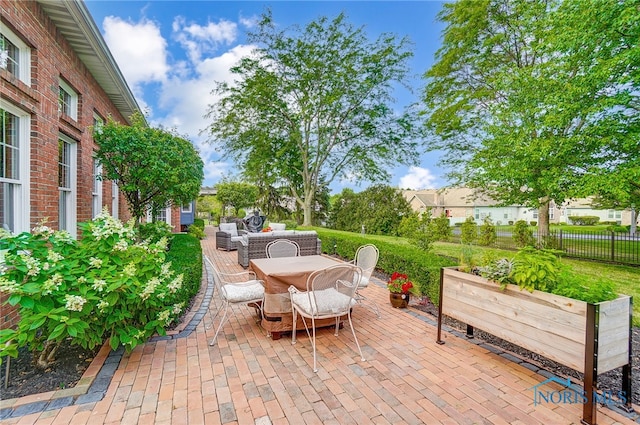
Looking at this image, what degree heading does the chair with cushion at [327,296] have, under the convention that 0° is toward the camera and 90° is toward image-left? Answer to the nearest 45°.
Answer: approximately 135°

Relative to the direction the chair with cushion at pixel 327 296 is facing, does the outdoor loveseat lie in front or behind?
in front

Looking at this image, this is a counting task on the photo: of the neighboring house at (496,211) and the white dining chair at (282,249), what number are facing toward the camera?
2

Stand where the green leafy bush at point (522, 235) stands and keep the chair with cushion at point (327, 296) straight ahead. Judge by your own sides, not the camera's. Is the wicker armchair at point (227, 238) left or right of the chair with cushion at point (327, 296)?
right

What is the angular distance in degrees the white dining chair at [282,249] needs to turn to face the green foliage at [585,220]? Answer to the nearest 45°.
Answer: approximately 135° to its left

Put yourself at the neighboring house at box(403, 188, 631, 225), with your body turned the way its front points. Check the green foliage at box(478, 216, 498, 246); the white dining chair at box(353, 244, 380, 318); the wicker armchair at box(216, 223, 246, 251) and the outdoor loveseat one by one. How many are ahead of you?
4

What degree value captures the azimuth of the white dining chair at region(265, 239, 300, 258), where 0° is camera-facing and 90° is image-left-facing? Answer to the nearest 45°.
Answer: approximately 0°

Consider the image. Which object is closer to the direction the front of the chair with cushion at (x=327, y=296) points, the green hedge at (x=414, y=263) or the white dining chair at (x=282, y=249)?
the white dining chair

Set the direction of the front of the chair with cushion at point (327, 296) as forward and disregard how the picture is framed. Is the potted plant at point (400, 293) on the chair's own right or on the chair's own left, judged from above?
on the chair's own right

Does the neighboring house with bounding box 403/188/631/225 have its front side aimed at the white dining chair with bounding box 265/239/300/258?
yes

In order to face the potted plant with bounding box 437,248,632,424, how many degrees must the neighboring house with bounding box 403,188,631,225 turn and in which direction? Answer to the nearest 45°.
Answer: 0° — it already faces it

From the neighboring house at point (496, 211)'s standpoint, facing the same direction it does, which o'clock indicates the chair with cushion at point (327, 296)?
The chair with cushion is roughly at 12 o'clock from the neighboring house.

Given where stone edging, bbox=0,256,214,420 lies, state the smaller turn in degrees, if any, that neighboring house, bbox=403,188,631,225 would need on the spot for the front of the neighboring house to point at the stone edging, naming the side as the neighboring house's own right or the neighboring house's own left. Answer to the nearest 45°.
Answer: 0° — it already faces it

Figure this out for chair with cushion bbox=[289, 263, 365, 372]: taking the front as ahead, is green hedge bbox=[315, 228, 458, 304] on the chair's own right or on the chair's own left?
on the chair's own right

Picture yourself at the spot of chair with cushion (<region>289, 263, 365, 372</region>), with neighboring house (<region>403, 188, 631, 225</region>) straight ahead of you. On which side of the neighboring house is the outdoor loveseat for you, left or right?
left

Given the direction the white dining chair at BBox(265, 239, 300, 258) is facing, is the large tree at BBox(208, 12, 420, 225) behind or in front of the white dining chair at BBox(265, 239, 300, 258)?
behind

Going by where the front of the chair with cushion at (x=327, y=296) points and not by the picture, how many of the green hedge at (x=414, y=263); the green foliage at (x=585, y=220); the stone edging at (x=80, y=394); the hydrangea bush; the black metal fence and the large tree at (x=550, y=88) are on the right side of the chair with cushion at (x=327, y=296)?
4

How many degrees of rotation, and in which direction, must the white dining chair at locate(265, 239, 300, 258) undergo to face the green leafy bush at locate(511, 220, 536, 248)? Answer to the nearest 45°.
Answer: approximately 135° to its left

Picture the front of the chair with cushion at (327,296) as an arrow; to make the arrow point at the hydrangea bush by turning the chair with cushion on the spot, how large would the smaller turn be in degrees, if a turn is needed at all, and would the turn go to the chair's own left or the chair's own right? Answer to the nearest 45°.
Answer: approximately 45° to the chair's own left

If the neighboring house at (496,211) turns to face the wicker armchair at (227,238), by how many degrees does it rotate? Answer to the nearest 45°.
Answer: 0° — it already faces it
